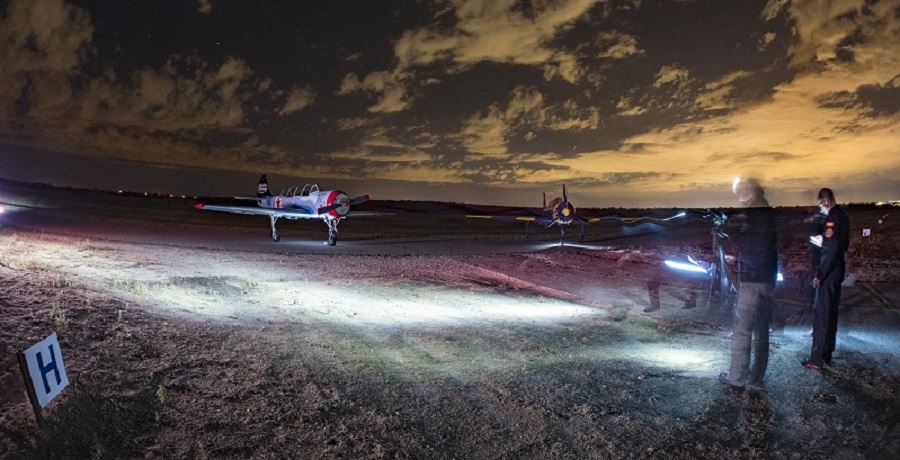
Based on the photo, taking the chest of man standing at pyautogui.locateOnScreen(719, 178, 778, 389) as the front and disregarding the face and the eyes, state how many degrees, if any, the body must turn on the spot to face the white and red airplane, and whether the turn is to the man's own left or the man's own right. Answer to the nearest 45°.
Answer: approximately 45° to the man's own right

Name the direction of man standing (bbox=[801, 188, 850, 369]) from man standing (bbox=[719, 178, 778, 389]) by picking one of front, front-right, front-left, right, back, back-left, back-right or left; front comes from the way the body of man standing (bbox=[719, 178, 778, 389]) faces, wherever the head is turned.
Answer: back-right

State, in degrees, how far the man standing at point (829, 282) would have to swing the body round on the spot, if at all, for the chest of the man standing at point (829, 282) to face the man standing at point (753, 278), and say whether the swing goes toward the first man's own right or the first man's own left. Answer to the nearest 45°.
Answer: approximately 45° to the first man's own left

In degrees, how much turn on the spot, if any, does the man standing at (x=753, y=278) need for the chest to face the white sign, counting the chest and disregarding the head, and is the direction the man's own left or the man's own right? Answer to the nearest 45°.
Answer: approximately 45° to the man's own left

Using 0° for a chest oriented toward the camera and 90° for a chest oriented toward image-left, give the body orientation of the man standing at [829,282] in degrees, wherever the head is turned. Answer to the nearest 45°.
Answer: approximately 90°

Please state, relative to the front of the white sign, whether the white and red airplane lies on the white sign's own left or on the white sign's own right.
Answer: on the white sign's own left

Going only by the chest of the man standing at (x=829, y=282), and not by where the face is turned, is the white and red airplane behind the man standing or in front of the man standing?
in front

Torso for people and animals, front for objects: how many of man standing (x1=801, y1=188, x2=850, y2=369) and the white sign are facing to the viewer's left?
1

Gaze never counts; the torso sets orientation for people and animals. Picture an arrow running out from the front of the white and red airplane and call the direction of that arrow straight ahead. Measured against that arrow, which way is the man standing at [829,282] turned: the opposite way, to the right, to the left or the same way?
the opposite way

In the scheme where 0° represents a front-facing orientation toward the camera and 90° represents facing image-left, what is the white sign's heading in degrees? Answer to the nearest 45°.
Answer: approximately 315°

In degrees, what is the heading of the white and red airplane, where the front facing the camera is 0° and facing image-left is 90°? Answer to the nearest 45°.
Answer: approximately 315°
